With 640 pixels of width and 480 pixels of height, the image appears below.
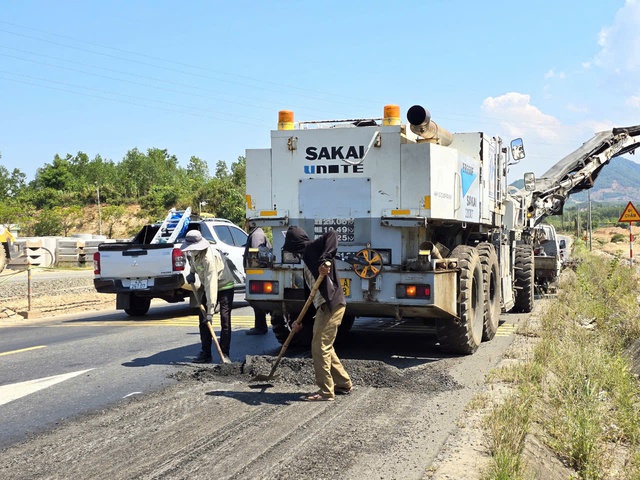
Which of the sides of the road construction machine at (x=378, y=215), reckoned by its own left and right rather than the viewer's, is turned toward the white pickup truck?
left

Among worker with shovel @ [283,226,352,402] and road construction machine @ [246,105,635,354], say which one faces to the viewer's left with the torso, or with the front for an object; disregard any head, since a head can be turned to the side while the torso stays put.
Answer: the worker with shovel

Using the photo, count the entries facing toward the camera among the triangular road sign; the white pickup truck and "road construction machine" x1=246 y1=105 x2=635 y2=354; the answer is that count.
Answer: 1

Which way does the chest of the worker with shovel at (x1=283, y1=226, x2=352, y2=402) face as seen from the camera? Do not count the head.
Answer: to the viewer's left

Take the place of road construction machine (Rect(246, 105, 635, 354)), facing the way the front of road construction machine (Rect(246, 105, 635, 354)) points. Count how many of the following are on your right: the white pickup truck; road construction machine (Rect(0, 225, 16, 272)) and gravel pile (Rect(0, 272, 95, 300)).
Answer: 0

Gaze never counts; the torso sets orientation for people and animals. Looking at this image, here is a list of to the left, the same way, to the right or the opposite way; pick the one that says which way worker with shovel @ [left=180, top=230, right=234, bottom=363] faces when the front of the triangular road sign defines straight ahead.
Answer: the same way

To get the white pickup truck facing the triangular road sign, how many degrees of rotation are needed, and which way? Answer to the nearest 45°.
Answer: approximately 45° to its right

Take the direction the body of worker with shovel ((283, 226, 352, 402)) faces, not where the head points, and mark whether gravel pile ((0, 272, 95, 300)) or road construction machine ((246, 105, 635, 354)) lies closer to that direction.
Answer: the gravel pile

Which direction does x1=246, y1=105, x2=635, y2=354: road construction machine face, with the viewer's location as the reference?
facing away from the viewer and to the right of the viewer

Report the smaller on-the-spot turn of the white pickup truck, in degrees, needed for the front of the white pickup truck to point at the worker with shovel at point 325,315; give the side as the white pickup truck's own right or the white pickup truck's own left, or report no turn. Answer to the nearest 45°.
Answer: approximately 135° to the white pickup truck's own right

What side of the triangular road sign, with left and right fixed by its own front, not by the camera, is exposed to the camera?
front

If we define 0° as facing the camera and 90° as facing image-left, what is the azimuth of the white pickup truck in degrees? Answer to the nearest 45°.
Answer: approximately 225°

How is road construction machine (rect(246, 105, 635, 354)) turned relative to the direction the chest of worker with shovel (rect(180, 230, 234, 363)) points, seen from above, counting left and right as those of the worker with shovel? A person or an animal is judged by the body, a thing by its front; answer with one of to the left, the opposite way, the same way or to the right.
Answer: the opposite way

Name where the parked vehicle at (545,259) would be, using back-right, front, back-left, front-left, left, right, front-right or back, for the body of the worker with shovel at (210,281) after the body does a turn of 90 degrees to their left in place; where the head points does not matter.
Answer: left

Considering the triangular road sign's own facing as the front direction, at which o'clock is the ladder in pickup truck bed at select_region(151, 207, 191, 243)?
The ladder in pickup truck bed is roughly at 1 o'clock from the triangular road sign.

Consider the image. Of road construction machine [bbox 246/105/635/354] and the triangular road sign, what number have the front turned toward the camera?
1

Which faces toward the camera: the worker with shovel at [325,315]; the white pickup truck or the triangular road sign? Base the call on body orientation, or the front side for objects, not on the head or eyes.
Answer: the triangular road sign
